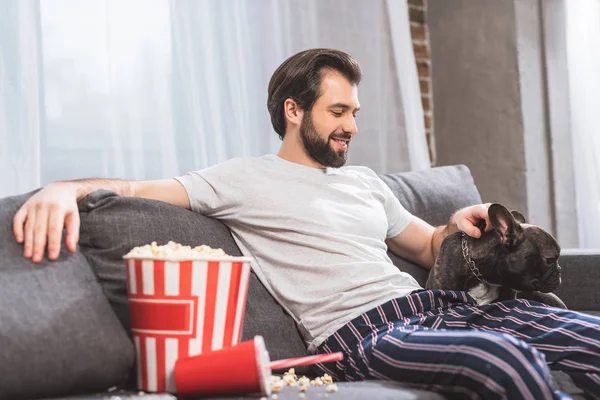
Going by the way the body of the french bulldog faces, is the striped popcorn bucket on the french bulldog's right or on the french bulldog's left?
on the french bulldog's right

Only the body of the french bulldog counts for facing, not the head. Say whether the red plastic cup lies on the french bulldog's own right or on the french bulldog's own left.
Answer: on the french bulldog's own right

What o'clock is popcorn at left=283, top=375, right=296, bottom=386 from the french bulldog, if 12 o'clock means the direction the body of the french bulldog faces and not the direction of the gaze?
The popcorn is roughly at 4 o'clock from the french bulldog.

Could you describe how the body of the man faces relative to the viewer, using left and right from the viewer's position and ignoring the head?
facing the viewer and to the right of the viewer

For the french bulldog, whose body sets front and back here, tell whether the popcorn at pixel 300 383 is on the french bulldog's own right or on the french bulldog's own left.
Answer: on the french bulldog's own right

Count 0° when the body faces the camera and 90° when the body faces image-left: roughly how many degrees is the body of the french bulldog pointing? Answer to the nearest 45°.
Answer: approximately 270°
